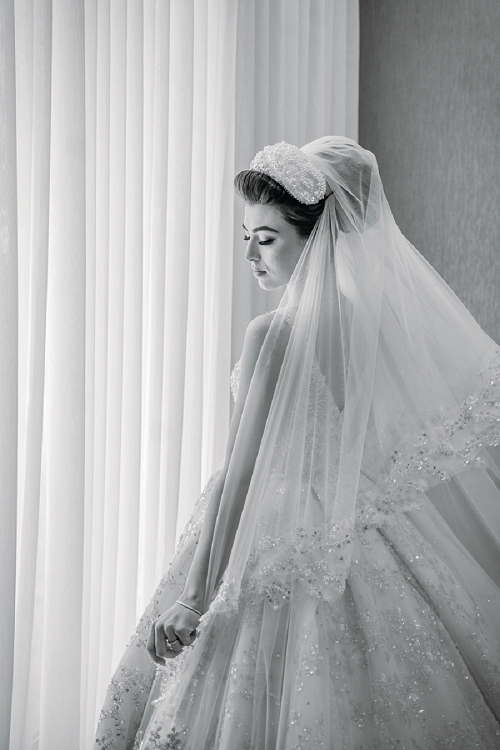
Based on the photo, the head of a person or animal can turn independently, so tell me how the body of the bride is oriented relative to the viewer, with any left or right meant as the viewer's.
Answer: facing away from the viewer and to the left of the viewer
